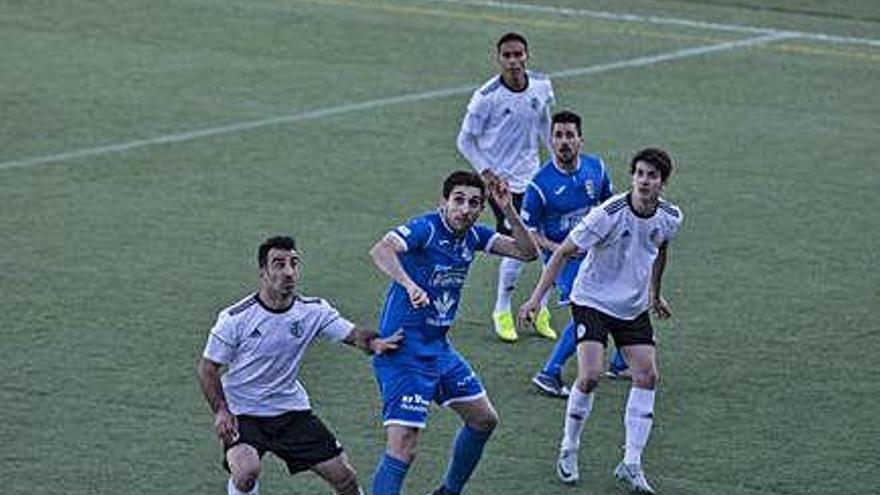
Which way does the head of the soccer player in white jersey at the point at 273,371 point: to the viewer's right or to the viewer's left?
to the viewer's right

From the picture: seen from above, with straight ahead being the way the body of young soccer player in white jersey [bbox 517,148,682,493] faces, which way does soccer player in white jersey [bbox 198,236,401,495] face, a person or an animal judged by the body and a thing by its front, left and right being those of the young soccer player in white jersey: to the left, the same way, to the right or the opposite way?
the same way

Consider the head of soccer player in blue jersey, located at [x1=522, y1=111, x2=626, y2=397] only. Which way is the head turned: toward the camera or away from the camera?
toward the camera

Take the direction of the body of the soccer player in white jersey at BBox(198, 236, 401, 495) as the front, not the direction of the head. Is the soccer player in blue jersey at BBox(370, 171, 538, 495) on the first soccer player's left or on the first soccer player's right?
on the first soccer player's left

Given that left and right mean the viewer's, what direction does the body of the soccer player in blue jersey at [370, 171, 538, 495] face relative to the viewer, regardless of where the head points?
facing the viewer and to the right of the viewer

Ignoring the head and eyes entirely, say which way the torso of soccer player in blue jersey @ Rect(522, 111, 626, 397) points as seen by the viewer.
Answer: toward the camera

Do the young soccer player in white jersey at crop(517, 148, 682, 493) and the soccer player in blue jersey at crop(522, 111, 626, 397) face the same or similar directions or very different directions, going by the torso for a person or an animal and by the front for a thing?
same or similar directions

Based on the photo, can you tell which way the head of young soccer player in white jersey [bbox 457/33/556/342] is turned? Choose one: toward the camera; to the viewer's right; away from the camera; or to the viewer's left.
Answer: toward the camera

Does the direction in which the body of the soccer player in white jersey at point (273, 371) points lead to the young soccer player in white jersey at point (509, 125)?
no

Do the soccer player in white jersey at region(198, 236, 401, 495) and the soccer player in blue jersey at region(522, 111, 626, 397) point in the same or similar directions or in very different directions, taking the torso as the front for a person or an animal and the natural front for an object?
same or similar directions

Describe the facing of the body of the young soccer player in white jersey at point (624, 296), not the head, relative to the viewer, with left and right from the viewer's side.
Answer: facing the viewer

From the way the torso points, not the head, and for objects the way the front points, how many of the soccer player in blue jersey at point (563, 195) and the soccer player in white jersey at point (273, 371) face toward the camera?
2

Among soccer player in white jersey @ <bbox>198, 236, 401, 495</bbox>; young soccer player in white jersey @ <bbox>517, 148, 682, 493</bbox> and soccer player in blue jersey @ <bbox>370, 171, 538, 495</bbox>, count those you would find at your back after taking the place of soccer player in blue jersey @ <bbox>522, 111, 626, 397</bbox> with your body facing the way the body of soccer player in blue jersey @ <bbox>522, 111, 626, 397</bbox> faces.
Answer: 0

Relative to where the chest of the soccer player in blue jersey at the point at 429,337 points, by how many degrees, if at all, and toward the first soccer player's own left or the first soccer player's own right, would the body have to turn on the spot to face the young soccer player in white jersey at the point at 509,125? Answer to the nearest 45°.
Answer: approximately 135° to the first soccer player's own left
